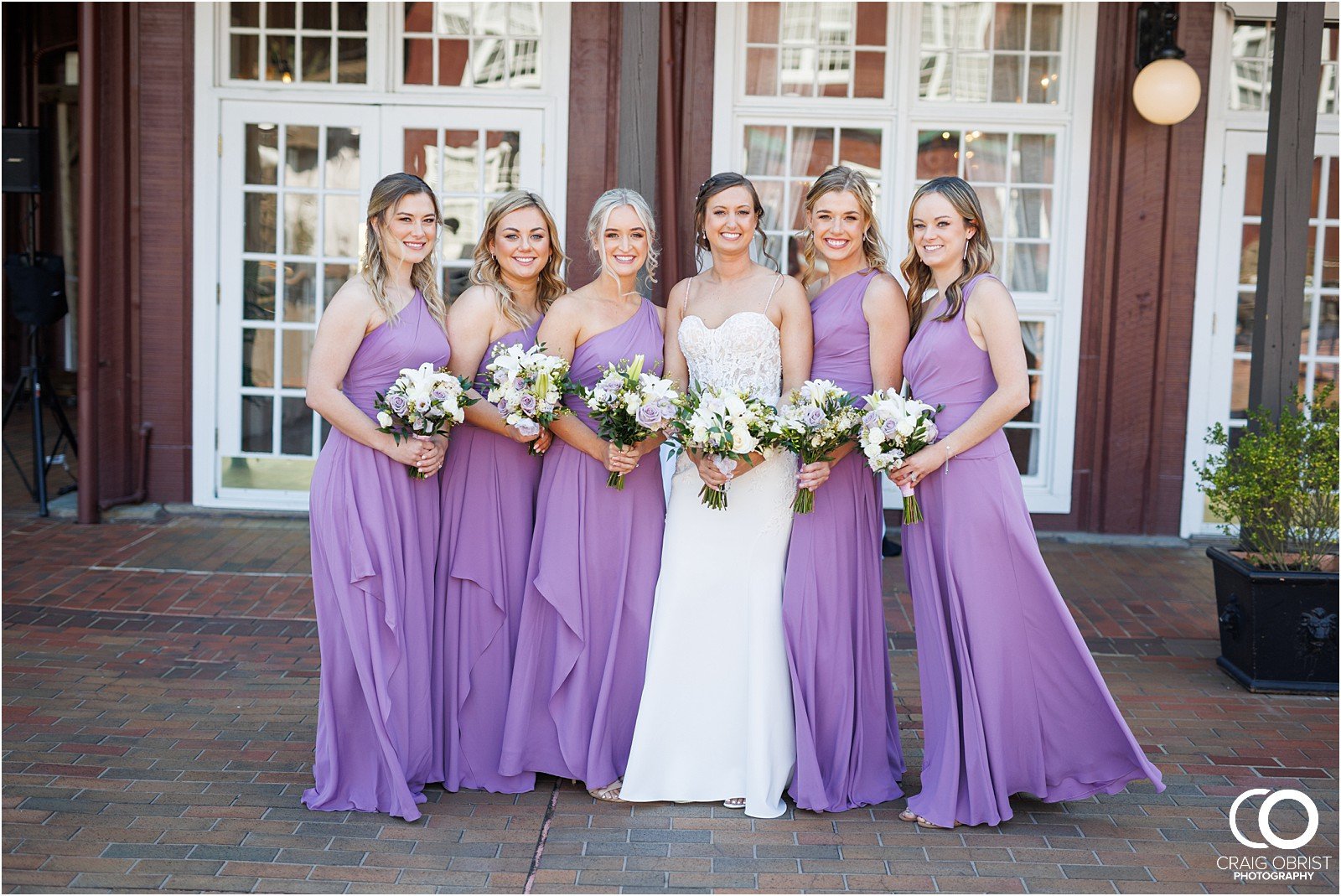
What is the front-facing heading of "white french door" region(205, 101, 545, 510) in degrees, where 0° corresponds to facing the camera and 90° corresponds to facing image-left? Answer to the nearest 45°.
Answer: approximately 0°

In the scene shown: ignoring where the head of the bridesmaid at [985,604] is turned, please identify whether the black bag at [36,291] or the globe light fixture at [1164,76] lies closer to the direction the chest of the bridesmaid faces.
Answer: the black bag

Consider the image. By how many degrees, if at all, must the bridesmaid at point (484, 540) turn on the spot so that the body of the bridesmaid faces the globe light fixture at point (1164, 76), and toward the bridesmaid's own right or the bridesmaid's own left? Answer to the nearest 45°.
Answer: approximately 90° to the bridesmaid's own left

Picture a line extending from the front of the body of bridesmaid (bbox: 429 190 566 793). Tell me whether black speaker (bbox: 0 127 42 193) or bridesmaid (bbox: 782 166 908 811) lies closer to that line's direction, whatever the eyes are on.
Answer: the bridesmaid

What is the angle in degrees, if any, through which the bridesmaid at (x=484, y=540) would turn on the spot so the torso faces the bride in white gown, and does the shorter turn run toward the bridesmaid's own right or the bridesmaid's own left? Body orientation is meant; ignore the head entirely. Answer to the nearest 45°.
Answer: approximately 45° to the bridesmaid's own left

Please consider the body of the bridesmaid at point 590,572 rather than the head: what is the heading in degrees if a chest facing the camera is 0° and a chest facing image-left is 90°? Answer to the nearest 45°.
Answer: approximately 315°
